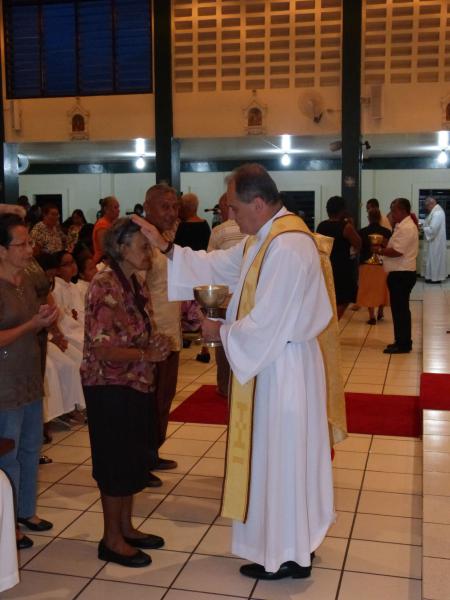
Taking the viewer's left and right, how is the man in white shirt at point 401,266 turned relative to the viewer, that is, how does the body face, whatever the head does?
facing to the left of the viewer

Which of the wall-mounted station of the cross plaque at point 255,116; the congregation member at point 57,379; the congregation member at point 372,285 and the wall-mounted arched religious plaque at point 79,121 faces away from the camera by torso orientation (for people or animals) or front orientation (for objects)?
the congregation member at point 372,285

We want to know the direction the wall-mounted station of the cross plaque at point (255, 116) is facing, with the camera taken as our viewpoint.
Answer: facing the viewer

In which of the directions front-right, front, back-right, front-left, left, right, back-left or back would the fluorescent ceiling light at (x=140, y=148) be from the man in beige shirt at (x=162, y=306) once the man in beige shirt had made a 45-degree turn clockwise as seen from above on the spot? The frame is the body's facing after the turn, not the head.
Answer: back

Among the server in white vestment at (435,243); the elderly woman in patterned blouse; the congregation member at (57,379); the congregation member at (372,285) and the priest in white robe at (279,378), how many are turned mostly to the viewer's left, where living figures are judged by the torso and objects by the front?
2

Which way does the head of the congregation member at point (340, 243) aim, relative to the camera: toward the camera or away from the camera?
away from the camera

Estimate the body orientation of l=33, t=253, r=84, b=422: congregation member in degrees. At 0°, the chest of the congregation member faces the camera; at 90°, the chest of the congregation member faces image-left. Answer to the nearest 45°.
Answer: approximately 270°

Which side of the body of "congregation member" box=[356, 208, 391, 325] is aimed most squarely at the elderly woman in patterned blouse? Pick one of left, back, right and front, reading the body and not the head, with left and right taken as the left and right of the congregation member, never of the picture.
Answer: back

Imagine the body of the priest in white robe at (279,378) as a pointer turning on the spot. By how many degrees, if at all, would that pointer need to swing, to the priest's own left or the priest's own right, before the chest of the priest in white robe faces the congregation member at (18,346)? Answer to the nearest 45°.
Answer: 0° — they already face them

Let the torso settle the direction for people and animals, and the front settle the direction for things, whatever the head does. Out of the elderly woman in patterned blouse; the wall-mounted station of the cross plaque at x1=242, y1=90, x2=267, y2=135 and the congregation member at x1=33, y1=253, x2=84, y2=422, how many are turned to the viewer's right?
2

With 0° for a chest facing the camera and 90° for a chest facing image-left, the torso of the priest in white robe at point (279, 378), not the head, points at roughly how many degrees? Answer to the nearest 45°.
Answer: approximately 90°

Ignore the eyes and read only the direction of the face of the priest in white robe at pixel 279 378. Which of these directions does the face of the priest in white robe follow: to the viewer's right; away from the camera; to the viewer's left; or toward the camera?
to the viewer's left
